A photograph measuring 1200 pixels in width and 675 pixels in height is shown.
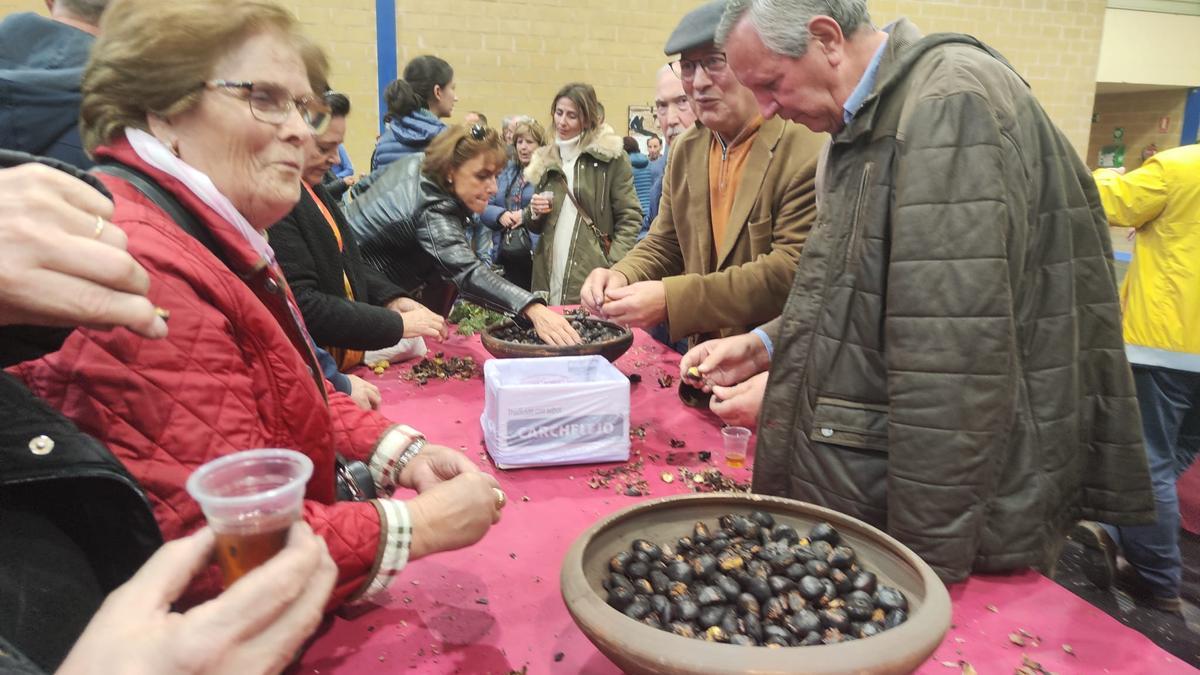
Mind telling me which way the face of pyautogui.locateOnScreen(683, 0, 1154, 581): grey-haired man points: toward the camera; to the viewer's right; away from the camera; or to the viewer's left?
to the viewer's left

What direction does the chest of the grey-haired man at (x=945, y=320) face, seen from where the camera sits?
to the viewer's left

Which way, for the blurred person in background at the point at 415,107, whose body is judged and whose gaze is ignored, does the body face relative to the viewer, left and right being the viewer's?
facing away from the viewer and to the right of the viewer

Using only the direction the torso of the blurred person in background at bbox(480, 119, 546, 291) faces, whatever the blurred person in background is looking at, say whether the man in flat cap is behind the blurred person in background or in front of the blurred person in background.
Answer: in front

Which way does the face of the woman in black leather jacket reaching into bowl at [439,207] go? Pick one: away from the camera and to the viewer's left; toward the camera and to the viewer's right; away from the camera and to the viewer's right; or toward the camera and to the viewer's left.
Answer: toward the camera and to the viewer's right

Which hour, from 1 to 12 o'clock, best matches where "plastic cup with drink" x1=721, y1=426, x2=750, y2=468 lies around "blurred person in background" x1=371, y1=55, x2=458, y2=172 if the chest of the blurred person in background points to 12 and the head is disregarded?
The plastic cup with drink is roughly at 4 o'clock from the blurred person in background.

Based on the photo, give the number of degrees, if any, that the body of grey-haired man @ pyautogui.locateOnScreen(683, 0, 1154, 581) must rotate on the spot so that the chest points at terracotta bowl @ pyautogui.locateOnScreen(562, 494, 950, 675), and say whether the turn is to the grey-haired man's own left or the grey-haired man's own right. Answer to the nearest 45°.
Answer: approximately 90° to the grey-haired man's own left

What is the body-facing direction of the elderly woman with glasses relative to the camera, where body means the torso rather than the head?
to the viewer's right
